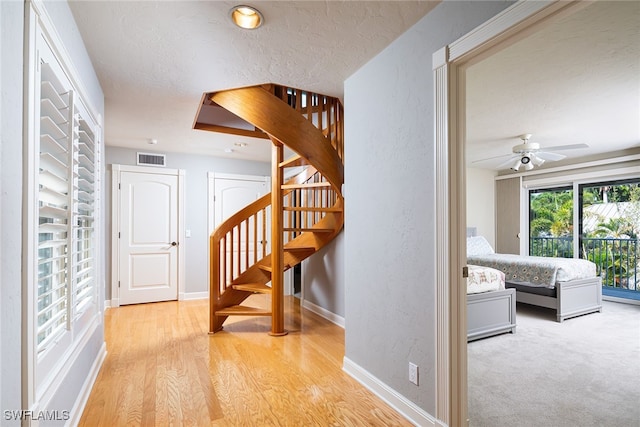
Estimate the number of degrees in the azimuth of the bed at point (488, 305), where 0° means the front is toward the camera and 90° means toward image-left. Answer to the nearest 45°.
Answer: approximately 315°

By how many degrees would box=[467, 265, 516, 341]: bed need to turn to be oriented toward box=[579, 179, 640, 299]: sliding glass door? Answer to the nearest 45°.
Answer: approximately 90° to its left

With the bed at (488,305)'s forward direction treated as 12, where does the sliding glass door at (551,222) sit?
The sliding glass door is roughly at 8 o'clock from the bed.

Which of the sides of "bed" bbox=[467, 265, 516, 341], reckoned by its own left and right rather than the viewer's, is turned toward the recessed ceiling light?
right

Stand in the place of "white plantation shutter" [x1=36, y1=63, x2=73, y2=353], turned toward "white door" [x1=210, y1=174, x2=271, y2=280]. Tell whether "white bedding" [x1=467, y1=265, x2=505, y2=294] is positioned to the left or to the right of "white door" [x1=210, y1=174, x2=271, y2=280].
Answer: right

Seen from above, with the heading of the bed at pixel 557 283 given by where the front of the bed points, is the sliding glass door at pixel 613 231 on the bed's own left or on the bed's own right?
on the bed's own left

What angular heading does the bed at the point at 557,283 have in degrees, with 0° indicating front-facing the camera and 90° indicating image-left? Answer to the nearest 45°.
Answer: approximately 315°

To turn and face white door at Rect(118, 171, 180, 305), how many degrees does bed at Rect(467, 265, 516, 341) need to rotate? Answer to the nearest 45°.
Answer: approximately 135° to its right

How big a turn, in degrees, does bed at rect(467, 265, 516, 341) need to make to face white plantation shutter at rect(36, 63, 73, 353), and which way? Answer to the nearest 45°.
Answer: approximately 90° to its right

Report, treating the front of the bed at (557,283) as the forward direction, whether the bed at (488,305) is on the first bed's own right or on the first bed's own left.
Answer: on the first bed's own right
